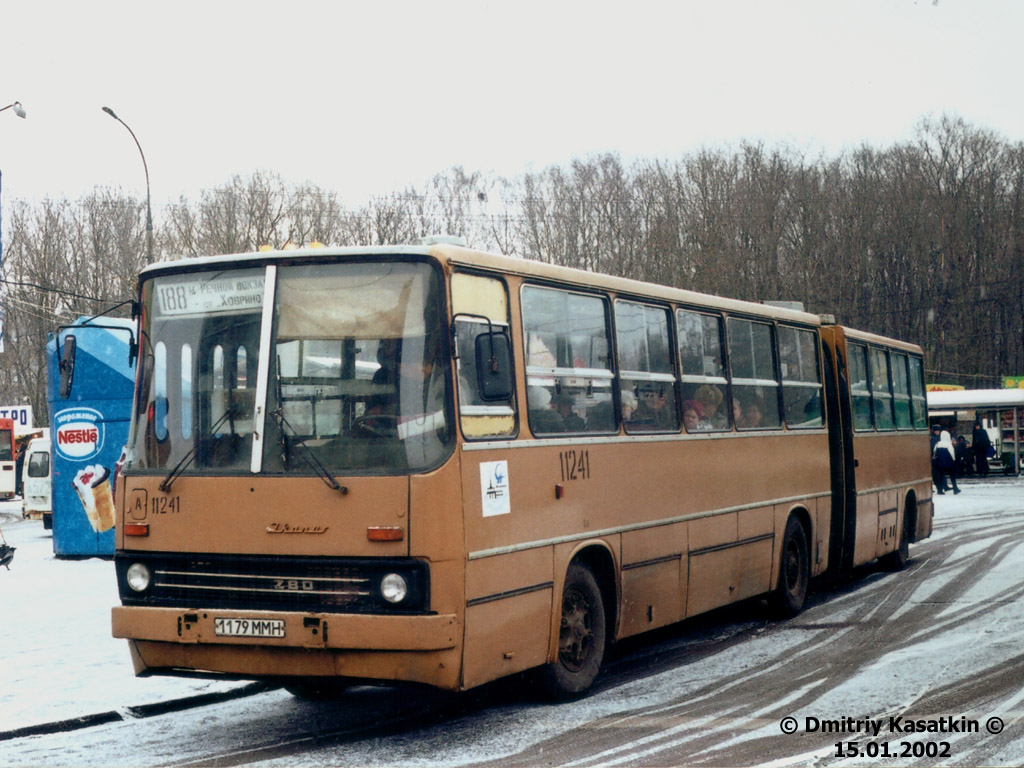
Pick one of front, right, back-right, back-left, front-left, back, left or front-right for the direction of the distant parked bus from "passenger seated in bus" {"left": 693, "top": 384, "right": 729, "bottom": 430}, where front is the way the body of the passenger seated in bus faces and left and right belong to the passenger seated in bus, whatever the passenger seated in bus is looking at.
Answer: right

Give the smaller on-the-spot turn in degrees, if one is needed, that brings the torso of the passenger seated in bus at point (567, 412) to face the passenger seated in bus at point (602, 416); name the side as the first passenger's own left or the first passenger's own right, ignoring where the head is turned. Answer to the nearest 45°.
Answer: approximately 180°

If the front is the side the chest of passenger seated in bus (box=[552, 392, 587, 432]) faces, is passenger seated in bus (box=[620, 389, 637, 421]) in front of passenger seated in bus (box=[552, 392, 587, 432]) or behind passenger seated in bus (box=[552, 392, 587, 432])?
behind

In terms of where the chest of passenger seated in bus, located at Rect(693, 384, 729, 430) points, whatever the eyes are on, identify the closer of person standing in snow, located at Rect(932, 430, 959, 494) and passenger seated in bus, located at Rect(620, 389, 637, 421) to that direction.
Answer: the passenger seated in bus
